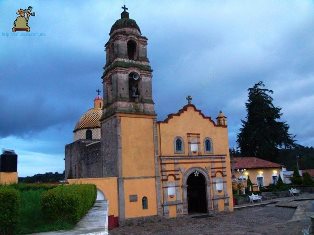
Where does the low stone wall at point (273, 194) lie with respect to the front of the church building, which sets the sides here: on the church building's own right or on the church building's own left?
on the church building's own left

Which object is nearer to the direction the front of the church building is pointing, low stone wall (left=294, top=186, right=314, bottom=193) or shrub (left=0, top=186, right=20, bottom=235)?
the shrub

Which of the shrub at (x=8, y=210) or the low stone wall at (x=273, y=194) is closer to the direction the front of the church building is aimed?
the shrub

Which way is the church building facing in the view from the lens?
facing the viewer and to the right of the viewer

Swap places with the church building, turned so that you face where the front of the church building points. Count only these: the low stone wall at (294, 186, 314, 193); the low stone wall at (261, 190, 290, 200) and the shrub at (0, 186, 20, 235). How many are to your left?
2

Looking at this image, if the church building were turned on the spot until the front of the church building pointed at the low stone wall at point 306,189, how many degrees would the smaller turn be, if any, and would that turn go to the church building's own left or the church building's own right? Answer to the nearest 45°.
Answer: approximately 90° to the church building's own left

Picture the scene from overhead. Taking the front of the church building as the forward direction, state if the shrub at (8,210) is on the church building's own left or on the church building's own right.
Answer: on the church building's own right
